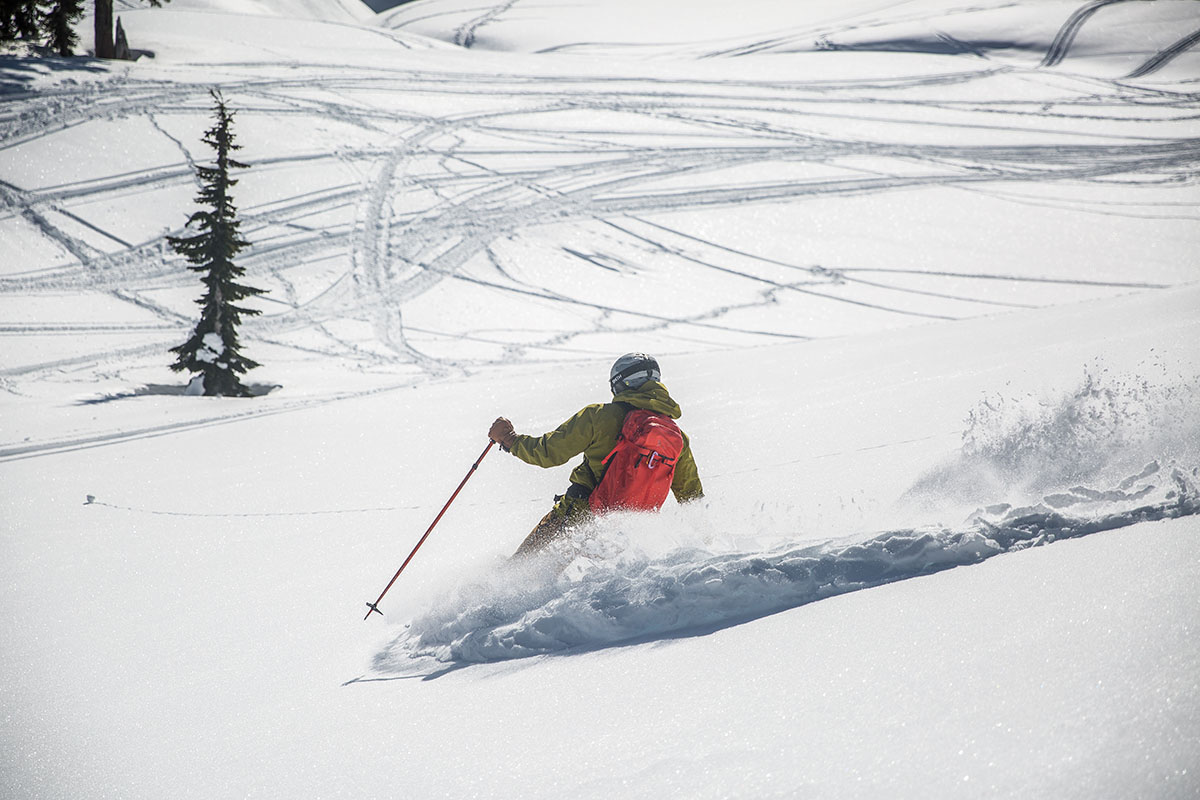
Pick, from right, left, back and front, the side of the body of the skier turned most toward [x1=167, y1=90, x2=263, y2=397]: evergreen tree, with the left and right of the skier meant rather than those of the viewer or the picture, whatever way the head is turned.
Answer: front

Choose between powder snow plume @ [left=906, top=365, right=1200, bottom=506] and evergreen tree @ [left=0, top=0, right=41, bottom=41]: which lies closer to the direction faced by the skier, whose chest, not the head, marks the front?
the evergreen tree

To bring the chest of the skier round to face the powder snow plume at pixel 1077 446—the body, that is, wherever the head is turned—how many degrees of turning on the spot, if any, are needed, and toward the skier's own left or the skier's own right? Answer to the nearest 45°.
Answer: approximately 135° to the skier's own right

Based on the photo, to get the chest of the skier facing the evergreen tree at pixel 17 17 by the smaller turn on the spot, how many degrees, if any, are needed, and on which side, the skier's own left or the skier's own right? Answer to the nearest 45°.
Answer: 0° — they already face it

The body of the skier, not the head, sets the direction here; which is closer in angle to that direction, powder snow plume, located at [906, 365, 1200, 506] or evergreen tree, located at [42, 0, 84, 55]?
the evergreen tree

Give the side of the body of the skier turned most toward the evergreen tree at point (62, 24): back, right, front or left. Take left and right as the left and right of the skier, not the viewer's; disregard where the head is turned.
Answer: front

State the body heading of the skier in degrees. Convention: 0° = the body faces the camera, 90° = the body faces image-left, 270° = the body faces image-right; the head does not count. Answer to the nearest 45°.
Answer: approximately 135°
